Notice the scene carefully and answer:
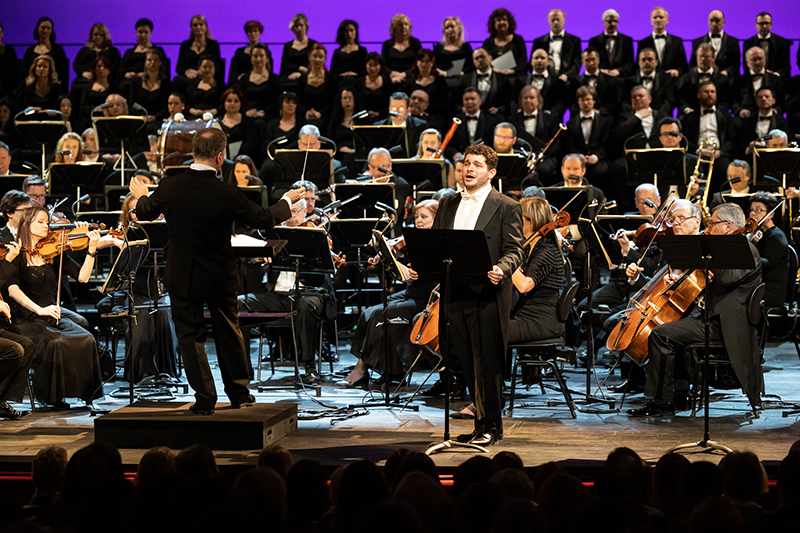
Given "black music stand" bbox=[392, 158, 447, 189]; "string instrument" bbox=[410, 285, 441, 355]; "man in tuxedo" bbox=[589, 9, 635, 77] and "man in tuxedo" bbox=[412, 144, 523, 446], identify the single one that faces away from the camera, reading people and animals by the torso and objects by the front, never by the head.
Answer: the black music stand

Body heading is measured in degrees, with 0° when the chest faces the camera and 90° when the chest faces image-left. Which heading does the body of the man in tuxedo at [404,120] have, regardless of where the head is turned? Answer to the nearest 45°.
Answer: approximately 0°

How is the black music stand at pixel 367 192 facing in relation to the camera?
away from the camera

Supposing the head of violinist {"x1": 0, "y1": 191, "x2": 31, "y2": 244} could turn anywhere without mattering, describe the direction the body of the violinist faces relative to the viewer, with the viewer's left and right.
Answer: facing to the right of the viewer

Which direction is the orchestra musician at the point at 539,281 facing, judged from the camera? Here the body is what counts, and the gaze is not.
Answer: to the viewer's left

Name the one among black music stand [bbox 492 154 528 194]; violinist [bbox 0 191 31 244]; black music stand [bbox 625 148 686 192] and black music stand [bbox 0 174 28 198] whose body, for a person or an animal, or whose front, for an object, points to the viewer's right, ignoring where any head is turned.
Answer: the violinist

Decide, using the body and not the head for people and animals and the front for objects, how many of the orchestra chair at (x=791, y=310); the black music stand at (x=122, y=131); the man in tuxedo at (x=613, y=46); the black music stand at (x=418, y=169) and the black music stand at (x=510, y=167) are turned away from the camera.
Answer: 3

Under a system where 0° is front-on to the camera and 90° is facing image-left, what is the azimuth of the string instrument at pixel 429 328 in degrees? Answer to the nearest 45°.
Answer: approximately 45°

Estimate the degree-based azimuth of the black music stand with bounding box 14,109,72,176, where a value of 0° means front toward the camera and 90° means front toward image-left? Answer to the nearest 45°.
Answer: approximately 180°

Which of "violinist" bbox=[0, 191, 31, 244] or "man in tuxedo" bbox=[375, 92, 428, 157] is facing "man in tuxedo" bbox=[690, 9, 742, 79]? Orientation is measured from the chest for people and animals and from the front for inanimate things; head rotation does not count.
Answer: the violinist

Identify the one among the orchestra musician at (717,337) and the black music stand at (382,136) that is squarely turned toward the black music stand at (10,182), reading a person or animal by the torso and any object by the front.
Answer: the orchestra musician

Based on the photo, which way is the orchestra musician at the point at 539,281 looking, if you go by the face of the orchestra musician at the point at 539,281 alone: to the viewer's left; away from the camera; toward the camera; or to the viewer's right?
to the viewer's left

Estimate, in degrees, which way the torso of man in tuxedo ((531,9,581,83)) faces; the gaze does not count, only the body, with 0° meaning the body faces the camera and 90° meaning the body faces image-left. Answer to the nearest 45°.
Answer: approximately 0°
